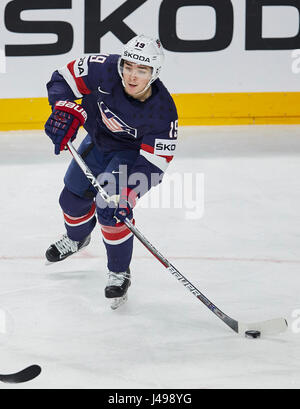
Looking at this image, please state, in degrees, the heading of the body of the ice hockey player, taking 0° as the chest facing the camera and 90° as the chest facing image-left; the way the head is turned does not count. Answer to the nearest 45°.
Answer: approximately 0°
